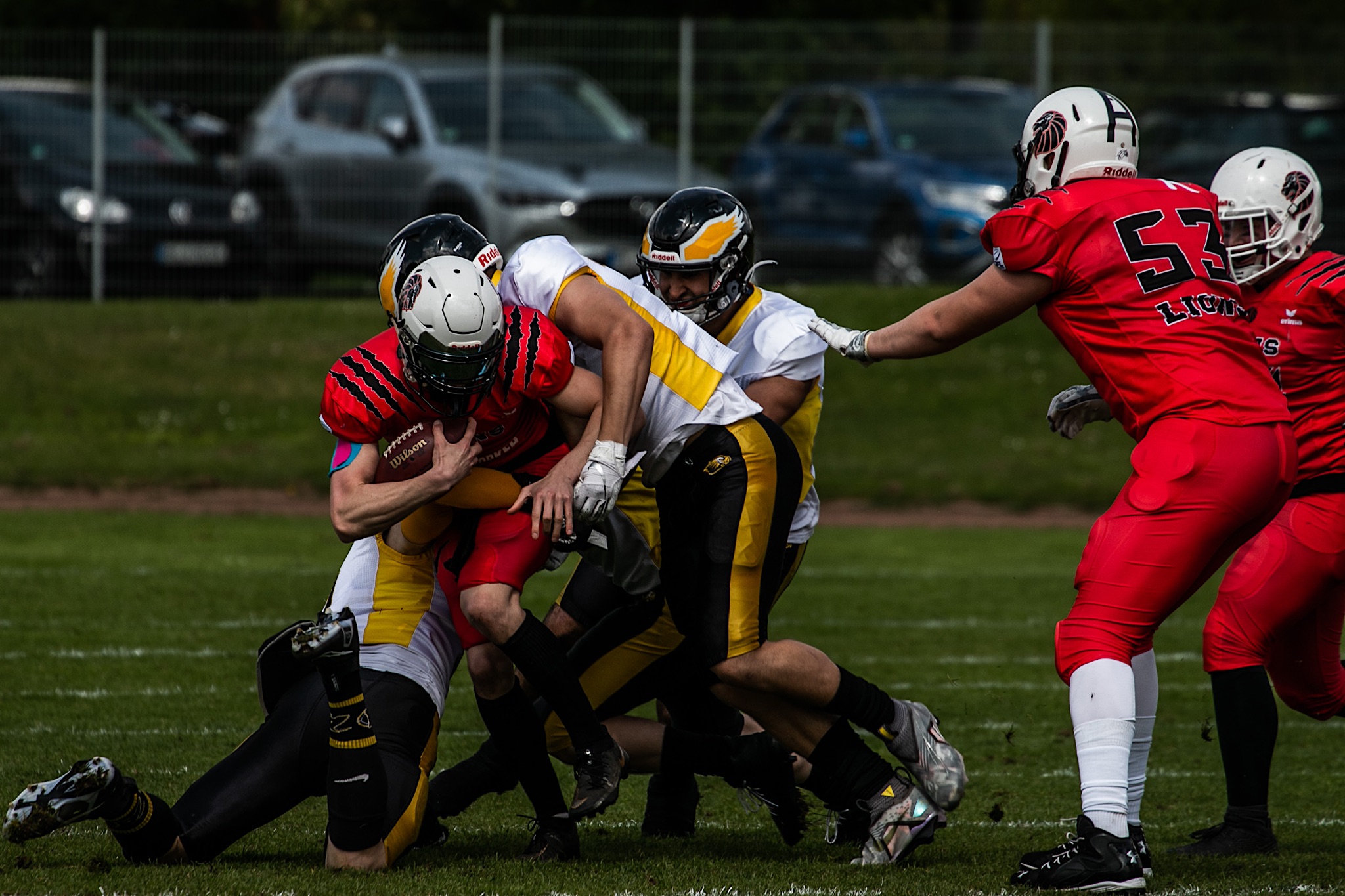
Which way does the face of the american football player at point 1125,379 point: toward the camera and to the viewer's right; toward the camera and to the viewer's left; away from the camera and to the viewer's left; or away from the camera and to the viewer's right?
away from the camera and to the viewer's left

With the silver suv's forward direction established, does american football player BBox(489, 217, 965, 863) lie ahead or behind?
ahead

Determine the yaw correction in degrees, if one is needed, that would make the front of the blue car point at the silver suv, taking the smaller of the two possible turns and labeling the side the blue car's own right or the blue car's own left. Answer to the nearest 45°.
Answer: approximately 135° to the blue car's own right

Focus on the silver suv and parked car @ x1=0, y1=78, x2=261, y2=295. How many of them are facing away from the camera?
0

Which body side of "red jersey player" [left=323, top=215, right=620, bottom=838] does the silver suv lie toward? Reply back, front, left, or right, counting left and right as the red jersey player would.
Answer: back

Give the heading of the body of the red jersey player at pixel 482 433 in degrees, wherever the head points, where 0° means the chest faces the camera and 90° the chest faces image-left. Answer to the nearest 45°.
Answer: approximately 0°

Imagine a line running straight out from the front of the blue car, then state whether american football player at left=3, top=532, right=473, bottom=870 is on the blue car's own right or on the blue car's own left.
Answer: on the blue car's own right

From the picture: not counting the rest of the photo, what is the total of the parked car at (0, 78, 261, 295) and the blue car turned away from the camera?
0

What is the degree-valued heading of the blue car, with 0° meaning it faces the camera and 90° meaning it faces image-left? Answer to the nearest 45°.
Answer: approximately 315°
